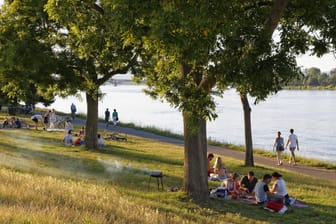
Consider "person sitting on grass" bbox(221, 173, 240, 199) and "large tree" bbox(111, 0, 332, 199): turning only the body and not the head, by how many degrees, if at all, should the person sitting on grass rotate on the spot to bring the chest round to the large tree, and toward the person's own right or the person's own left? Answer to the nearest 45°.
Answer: approximately 135° to the person's own right

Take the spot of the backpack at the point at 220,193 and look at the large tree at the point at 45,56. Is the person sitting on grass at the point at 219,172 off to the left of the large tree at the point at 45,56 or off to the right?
right

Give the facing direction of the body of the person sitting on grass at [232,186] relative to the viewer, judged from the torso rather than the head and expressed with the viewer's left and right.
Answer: facing away from the viewer and to the right of the viewer

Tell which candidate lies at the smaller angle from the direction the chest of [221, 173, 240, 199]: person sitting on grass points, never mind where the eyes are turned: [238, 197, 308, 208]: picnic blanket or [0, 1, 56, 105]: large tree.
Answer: the picnic blanket

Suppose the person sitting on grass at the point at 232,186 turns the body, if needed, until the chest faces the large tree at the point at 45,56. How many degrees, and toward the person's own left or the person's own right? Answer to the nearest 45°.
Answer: approximately 90° to the person's own left
